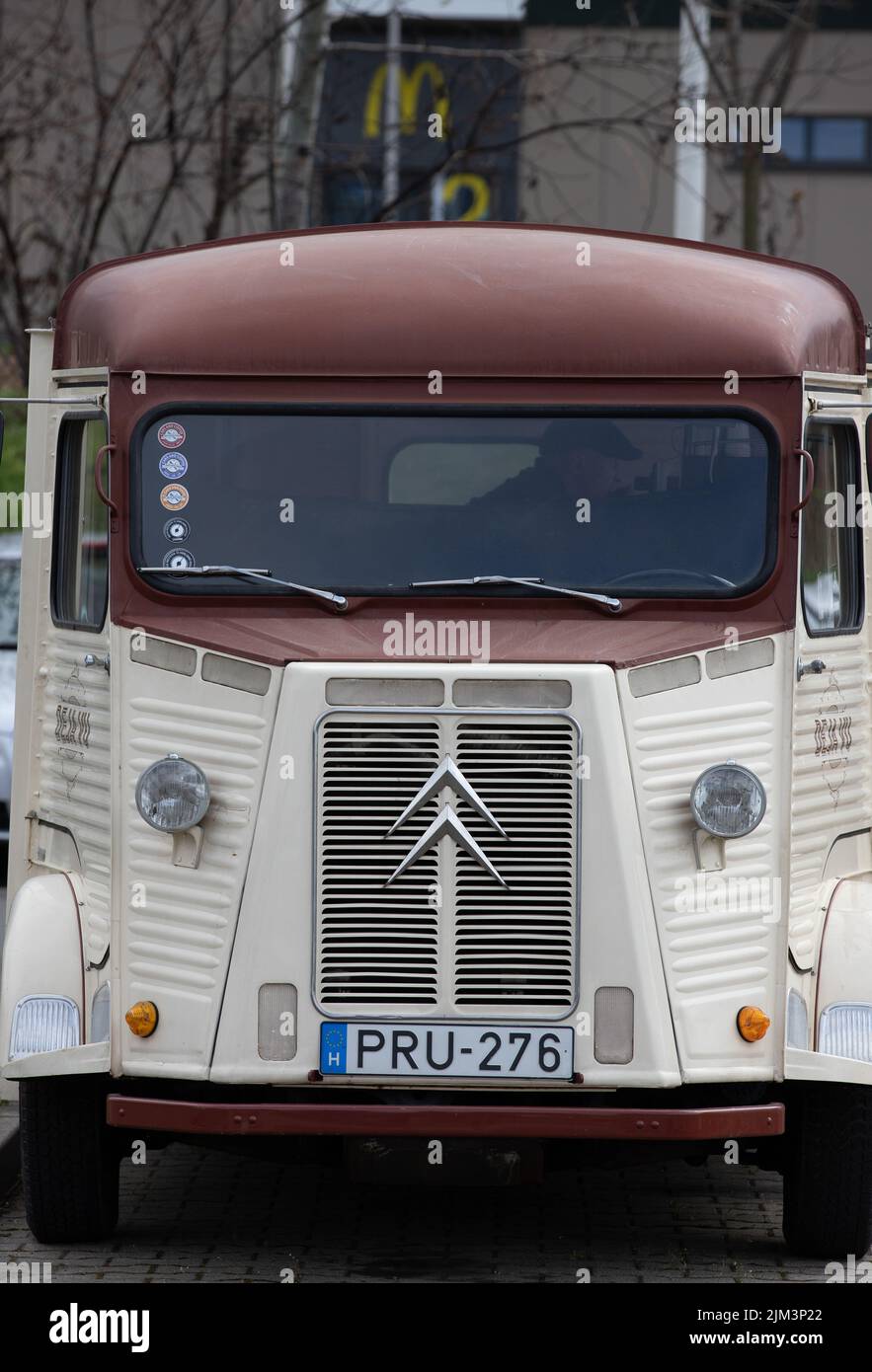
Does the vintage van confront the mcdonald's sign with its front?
no

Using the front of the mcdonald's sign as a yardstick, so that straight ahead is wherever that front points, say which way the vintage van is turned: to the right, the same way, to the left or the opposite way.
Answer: the same way

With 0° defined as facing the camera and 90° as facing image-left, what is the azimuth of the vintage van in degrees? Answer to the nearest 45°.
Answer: approximately 0°

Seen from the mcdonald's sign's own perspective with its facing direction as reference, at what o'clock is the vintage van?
The vintage van is roughly at 12 o'clock from the mcdonald's sign.

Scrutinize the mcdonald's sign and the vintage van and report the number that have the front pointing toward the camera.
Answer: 2

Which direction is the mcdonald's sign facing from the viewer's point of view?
toward the camera
